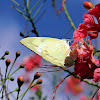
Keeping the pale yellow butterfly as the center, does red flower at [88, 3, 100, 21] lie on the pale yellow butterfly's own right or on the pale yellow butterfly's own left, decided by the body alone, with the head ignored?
on the pale yellow butterfly's own right
